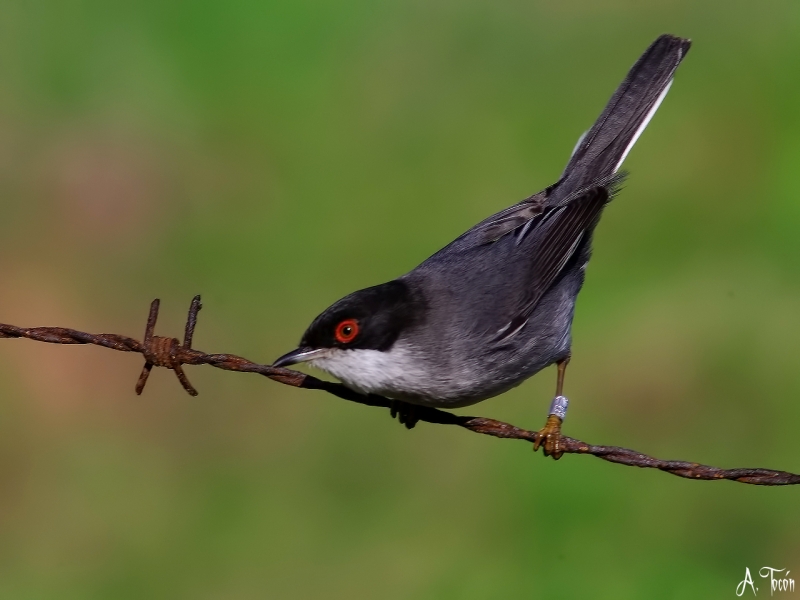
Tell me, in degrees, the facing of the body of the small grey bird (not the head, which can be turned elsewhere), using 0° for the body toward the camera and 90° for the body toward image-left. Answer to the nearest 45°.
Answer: approximately 90°
